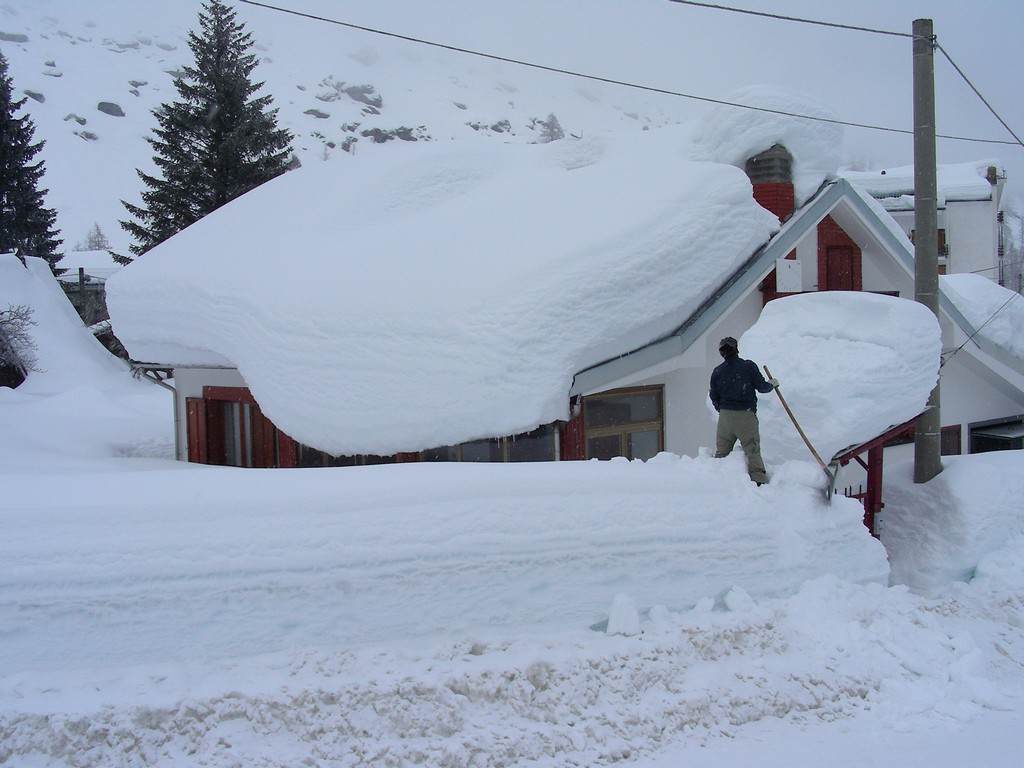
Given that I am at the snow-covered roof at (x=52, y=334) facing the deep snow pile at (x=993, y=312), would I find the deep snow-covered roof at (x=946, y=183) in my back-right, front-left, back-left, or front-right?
front-left

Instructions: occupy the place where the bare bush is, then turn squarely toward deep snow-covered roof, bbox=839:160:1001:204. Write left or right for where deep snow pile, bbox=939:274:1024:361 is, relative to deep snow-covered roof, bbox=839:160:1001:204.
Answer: right

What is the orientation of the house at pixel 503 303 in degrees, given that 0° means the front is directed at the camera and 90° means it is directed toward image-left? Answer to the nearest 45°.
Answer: approximately 315°

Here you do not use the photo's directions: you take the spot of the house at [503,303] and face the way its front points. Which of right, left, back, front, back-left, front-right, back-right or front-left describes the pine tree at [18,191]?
back

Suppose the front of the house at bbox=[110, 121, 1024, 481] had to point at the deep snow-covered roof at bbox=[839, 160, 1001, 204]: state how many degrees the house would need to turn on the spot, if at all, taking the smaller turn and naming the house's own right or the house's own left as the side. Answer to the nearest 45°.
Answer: approximately 90° to the house's own left

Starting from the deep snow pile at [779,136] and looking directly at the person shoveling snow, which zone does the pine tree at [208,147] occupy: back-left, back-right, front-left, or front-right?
back-right
